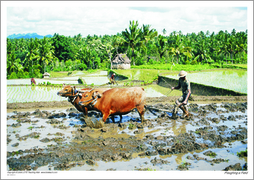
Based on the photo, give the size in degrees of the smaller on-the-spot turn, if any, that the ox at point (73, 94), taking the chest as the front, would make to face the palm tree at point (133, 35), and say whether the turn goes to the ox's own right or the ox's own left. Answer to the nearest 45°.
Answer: approximately 90° to the ox's own right

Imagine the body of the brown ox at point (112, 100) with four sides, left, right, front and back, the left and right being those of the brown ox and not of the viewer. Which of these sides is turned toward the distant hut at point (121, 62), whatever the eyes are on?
right

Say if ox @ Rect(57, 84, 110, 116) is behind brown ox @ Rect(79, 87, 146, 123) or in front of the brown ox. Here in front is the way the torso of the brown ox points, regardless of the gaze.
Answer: in front

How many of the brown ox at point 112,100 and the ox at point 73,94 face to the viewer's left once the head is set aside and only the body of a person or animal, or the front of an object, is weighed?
2

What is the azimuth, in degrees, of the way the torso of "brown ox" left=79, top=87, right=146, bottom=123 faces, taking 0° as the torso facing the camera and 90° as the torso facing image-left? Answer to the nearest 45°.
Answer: approximately 90°

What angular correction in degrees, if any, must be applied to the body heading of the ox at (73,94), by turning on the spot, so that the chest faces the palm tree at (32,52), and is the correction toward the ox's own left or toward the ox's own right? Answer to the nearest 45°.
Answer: approximately 90° to the ox's own right

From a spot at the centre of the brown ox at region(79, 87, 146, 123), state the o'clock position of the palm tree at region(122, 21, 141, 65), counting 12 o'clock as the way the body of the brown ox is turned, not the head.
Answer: The palm tree is roughly at 3 o'clock from the brown ox.

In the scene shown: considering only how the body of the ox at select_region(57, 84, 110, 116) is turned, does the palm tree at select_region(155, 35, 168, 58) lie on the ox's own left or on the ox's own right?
on the ox's own right

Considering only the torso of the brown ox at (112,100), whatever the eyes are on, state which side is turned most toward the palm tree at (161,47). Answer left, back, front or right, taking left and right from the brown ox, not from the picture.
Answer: right

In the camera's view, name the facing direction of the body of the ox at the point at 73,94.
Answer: to the viewer's left
